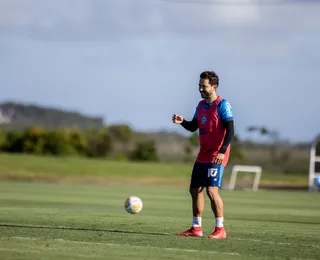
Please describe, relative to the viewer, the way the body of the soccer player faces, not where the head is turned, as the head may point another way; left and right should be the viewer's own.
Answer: facing the viewer and to the left of the viewer
